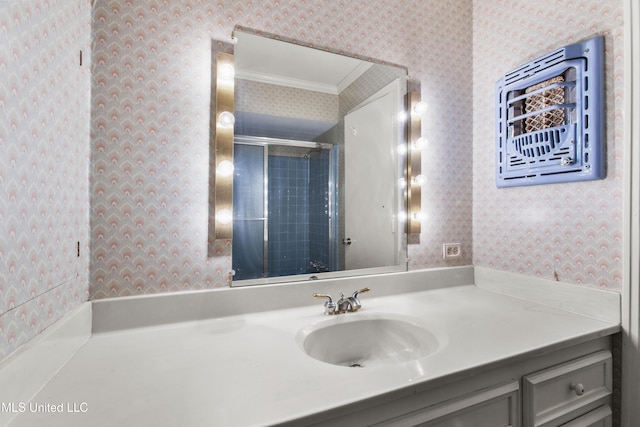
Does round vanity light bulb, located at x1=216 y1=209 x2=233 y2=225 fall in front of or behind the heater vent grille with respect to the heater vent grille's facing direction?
in front

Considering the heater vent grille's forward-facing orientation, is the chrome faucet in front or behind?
in front

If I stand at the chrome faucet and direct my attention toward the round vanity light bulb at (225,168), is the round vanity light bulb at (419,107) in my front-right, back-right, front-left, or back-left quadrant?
back-right

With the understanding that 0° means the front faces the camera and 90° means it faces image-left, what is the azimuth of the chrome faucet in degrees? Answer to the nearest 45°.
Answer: approximately 315°

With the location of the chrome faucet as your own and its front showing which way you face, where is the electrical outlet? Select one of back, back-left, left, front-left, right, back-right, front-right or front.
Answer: left

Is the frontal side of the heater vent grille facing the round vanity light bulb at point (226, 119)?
yes
